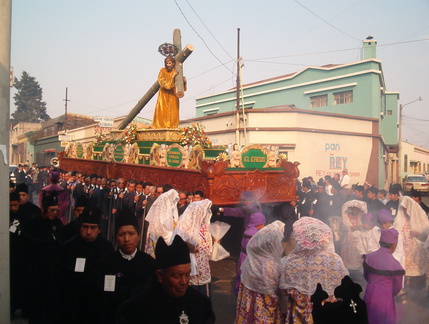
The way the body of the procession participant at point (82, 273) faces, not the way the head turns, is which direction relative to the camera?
toward the camera

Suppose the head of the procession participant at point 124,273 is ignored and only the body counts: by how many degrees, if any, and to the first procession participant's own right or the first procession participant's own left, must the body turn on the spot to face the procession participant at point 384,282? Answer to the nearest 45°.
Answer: approximately 90° to the first procession participant's own left

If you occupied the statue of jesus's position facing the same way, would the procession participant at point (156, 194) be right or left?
on its right

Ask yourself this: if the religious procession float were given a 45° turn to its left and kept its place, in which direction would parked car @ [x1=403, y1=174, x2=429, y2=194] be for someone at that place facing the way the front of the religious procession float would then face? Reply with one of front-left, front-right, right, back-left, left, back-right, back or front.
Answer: front-left

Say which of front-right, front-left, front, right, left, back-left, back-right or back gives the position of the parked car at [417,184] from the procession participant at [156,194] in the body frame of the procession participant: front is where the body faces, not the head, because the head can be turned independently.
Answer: left

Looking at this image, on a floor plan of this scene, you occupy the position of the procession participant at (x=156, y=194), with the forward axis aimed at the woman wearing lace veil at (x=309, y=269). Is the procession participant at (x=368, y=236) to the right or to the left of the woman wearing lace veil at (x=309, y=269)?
left

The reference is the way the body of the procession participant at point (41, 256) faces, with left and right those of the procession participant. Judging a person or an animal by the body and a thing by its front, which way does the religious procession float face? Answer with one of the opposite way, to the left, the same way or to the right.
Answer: the same way

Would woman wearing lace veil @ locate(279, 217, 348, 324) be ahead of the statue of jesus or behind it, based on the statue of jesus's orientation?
ahead

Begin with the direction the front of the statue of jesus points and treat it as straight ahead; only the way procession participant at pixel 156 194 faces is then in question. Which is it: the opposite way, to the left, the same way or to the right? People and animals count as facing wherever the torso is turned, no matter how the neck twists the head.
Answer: the same way

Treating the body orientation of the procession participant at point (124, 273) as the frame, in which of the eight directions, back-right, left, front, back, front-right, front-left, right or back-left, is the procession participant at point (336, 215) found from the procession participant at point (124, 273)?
back-left

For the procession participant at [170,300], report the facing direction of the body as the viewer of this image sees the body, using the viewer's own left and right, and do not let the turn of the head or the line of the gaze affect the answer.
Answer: facing the viewer and to the right of the viewer

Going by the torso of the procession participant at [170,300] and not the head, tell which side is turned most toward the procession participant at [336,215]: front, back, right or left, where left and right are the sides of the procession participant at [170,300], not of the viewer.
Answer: left

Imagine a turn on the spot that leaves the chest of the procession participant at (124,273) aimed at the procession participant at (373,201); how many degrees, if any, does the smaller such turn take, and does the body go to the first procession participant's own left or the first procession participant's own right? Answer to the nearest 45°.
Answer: approximately 135° to the first procession participant's own left

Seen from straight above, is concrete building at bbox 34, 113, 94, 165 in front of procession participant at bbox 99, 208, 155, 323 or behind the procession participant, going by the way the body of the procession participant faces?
behind
